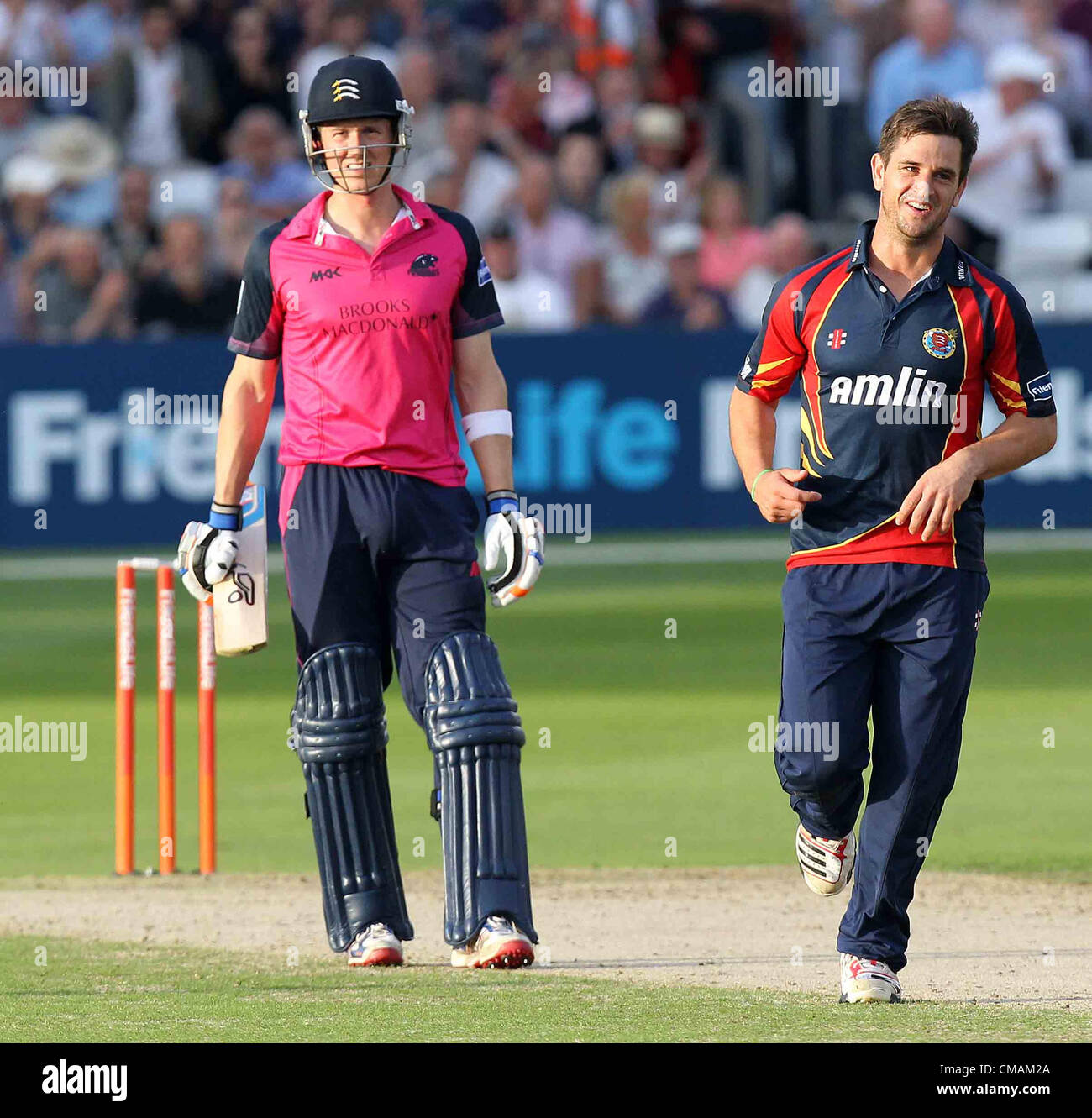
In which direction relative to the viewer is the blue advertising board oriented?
toward the camera

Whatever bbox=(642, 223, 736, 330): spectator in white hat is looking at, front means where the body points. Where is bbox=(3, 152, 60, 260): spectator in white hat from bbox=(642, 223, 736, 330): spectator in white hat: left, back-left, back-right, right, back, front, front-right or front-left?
right

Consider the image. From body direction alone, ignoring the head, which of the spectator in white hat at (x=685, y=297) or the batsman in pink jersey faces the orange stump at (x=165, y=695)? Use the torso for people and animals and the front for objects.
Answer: the spectator in white hat

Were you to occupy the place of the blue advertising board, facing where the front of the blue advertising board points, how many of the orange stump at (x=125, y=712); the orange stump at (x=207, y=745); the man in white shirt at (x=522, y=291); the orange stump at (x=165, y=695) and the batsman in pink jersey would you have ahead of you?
4

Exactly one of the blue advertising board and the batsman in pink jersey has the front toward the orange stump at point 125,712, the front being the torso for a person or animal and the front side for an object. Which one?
the blue advertising board

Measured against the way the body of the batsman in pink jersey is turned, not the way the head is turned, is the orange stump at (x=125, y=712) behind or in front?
behind

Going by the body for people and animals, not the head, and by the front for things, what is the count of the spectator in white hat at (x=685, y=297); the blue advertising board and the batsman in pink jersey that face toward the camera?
3

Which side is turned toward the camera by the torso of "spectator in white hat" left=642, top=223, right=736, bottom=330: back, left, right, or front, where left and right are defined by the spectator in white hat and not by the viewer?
front

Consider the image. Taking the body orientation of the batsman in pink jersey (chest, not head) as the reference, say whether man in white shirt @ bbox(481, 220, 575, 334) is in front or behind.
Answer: behind

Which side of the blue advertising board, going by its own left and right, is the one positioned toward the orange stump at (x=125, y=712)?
front

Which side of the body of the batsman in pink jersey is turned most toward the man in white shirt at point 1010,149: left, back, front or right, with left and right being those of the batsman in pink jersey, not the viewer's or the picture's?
back

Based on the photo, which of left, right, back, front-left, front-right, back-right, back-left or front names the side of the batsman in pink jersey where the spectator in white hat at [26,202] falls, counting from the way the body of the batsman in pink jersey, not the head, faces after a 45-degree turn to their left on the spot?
back-left

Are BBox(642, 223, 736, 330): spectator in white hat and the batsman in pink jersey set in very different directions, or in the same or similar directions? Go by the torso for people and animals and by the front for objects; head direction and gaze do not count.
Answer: same or similar directions

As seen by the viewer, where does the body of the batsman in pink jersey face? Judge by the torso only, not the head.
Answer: toward the camera
